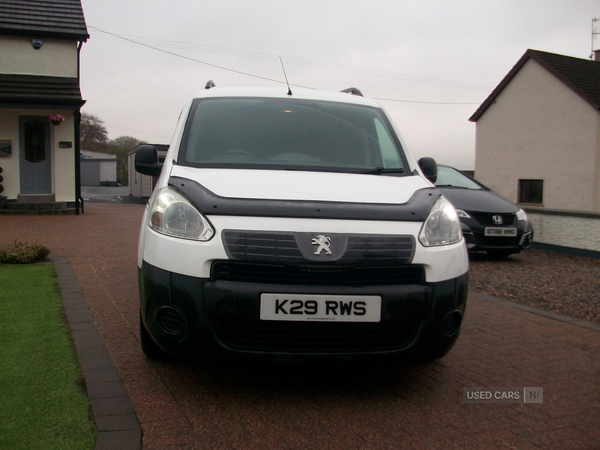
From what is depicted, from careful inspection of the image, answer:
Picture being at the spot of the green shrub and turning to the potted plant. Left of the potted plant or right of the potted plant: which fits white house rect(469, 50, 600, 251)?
right

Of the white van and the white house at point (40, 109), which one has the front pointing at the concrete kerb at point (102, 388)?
the white house

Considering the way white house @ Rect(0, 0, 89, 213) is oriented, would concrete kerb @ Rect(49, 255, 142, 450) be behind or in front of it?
in front

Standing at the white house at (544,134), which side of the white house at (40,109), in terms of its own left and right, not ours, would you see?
left

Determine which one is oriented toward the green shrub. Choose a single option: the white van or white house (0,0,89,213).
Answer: the white house

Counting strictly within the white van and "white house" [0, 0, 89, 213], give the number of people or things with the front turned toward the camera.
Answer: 2

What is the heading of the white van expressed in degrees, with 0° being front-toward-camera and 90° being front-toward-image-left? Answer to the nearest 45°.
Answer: approximately 0°

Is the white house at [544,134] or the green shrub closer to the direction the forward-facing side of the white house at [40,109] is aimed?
the green shrub

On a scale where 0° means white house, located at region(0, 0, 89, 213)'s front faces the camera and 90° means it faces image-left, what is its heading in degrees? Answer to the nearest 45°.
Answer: approximately 0°

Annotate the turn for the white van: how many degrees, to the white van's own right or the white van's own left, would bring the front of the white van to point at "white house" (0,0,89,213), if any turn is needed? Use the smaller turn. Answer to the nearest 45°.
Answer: approximately 135° to the white van's own right
